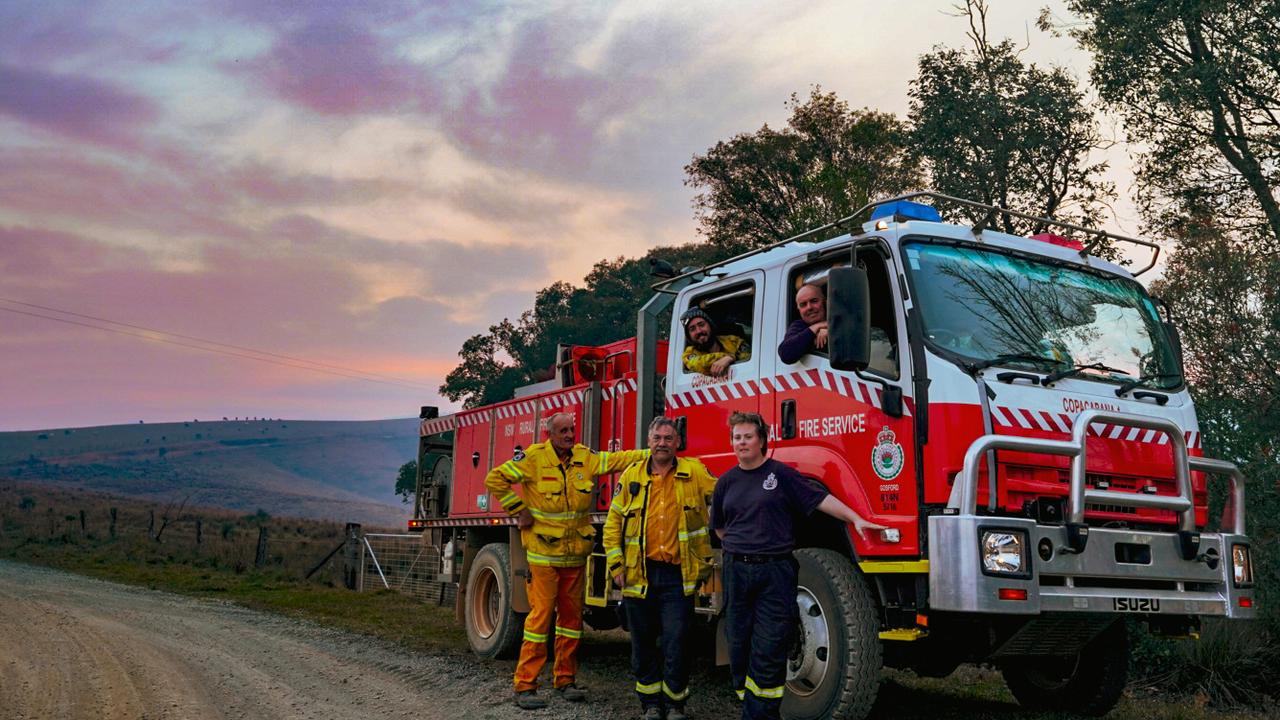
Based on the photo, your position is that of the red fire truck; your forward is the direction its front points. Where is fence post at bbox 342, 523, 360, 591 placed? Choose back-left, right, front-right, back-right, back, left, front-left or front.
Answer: back

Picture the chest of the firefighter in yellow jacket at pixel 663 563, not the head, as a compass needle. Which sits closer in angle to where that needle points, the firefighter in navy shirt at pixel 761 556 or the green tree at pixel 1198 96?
the firefighter in navy shirt

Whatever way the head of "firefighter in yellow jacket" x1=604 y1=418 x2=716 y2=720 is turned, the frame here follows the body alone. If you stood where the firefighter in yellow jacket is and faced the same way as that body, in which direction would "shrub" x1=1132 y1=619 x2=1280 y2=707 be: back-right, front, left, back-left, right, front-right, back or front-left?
back-left

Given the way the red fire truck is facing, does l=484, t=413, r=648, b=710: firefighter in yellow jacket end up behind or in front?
behind

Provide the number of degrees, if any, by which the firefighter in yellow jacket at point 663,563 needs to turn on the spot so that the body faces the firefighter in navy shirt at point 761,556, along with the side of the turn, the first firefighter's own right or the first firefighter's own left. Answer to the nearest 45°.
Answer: approximately 45° to the first firefighter's own left

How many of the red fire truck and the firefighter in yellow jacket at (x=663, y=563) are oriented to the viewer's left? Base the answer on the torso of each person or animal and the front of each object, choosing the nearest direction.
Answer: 0

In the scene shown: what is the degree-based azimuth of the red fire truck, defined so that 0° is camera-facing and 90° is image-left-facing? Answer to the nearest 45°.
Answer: approximately 315°

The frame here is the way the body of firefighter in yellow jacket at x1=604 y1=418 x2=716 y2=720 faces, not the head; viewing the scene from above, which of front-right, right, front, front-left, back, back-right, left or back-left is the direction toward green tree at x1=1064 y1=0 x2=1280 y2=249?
back-left

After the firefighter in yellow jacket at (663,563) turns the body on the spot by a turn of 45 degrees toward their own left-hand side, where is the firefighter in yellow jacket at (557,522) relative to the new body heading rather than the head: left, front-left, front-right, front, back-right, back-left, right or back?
back

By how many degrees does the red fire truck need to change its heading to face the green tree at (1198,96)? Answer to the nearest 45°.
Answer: approximately 90° to its left

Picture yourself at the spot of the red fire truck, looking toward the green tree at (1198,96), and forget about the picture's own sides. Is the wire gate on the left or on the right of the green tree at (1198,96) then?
left

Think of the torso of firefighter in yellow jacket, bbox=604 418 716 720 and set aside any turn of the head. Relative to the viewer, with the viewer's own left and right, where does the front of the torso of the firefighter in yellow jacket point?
facing the viewer
